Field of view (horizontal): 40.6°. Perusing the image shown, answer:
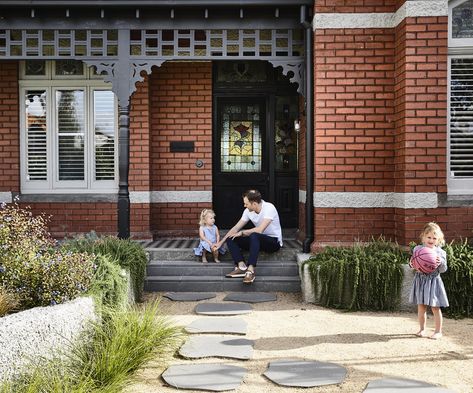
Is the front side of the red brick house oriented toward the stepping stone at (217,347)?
yes

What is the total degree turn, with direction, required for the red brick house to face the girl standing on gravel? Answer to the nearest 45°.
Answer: approximately 45° to its left

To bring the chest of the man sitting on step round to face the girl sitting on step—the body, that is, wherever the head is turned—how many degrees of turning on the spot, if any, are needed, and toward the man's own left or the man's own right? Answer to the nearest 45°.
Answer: approximately 45° to the man's own right

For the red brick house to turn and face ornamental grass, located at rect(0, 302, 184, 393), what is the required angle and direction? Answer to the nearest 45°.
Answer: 0° — it already faces it

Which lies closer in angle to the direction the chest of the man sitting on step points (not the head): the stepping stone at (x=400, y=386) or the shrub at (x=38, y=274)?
the shrub

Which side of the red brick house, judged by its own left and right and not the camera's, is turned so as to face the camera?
front

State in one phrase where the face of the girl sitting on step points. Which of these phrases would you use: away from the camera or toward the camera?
toward the camera

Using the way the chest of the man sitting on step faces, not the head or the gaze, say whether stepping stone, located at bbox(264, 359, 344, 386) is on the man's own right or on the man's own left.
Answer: on the man's own left

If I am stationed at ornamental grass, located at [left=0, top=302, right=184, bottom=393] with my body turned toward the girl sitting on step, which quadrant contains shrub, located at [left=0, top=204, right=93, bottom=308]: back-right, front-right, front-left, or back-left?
front-left

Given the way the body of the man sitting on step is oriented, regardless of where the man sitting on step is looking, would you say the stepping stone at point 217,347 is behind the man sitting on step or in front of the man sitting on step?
in front

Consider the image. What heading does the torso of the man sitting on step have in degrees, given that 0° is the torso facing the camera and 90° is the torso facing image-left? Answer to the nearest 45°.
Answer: approximately 45°

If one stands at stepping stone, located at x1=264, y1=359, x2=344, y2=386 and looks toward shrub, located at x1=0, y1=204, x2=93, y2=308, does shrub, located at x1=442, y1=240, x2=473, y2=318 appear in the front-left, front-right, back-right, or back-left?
back-right

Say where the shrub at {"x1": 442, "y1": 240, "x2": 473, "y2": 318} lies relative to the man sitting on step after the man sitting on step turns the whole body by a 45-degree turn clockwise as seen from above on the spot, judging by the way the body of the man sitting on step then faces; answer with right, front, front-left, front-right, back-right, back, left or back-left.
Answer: back-left

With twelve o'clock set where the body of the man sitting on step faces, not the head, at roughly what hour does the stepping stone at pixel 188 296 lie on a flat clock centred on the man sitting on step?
The stepping stone is roughly at 12 o'clock from the man sitting on step.
